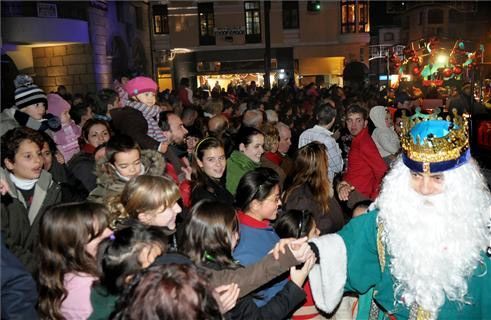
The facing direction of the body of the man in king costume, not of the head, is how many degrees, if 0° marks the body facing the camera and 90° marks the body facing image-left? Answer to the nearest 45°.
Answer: approximately 0°

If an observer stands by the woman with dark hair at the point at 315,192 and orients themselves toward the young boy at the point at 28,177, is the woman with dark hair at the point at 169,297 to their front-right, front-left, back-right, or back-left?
front-left

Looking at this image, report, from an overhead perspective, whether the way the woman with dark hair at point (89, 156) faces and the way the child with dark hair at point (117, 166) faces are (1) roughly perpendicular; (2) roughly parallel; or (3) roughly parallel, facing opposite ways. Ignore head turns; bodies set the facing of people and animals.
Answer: roughly parallel

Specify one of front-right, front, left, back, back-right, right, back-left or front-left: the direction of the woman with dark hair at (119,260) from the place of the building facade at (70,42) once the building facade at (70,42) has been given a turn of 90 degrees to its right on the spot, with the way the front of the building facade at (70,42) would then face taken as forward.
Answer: front-left

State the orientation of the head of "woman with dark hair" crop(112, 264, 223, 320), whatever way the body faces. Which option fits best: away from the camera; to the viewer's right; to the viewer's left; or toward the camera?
away from the camera

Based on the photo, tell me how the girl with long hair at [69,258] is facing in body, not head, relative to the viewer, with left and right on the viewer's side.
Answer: facing to the right of the viewer

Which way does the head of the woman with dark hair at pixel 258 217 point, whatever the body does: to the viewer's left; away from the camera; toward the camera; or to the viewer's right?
to the viewer's right

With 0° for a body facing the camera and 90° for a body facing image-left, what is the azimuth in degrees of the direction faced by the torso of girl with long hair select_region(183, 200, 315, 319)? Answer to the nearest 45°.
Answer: approximately 225°

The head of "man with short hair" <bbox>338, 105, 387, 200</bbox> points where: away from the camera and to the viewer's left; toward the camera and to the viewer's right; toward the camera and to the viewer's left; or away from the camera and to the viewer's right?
toward the camera and to the viewer's left

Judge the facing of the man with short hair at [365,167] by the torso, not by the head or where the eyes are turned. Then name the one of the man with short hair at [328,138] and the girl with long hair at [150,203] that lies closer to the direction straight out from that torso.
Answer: the girl with long hair

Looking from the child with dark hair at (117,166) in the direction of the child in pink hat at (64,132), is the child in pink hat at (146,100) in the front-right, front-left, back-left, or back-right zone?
front-right

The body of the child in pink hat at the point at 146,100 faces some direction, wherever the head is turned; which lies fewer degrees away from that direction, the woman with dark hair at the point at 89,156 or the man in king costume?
the man in king costume

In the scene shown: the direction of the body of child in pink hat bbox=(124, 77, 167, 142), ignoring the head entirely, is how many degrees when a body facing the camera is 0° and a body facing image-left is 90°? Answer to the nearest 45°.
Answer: approximately 315°

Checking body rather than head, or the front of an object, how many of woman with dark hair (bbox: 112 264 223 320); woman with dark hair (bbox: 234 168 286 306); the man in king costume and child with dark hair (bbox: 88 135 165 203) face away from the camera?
1

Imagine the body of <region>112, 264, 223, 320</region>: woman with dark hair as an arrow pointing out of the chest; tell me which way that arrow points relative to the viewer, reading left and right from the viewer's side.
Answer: facing away from the viewer
